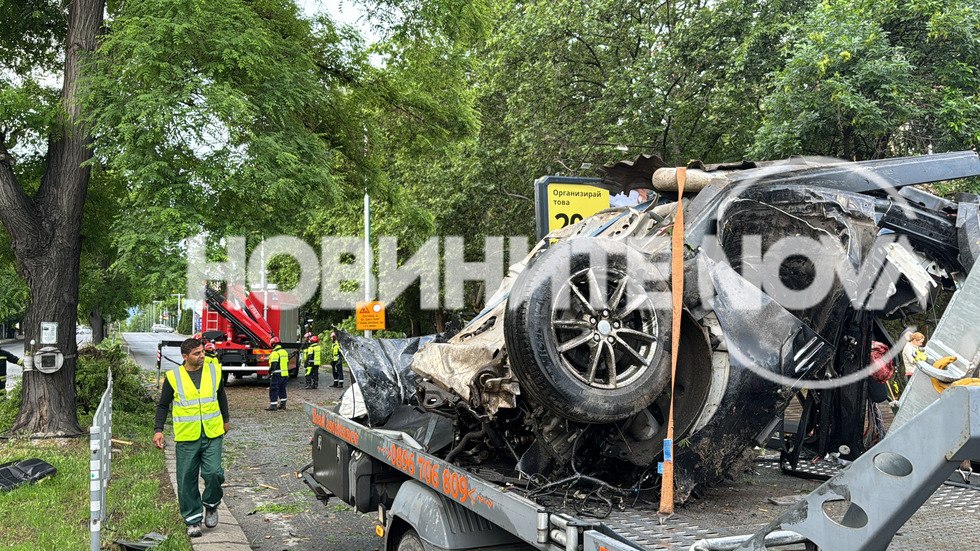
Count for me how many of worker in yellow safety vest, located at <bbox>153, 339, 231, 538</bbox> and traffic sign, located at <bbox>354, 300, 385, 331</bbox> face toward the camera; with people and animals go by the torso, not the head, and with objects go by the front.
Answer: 2

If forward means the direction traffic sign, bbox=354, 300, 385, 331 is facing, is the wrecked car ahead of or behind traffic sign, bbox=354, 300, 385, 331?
ahead

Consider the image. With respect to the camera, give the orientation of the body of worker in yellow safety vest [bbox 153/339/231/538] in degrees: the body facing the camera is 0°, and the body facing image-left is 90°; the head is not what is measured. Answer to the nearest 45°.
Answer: approximately 0°

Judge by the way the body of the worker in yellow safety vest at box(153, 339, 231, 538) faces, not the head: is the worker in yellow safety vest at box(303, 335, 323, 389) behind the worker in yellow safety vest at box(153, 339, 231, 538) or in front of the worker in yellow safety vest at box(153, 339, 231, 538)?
behind

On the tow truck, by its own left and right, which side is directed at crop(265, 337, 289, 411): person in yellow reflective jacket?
back

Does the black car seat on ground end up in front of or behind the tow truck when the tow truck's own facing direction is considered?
behind

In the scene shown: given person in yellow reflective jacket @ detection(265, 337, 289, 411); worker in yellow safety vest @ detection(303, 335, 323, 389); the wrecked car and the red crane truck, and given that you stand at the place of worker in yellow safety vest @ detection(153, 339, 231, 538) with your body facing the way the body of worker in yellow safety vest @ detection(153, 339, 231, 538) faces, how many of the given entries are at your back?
3

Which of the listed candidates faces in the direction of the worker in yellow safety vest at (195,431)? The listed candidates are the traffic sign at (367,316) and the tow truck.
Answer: the traffic sign

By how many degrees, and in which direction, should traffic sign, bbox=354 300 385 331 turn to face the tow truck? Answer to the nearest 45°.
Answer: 0° — it already faces it
